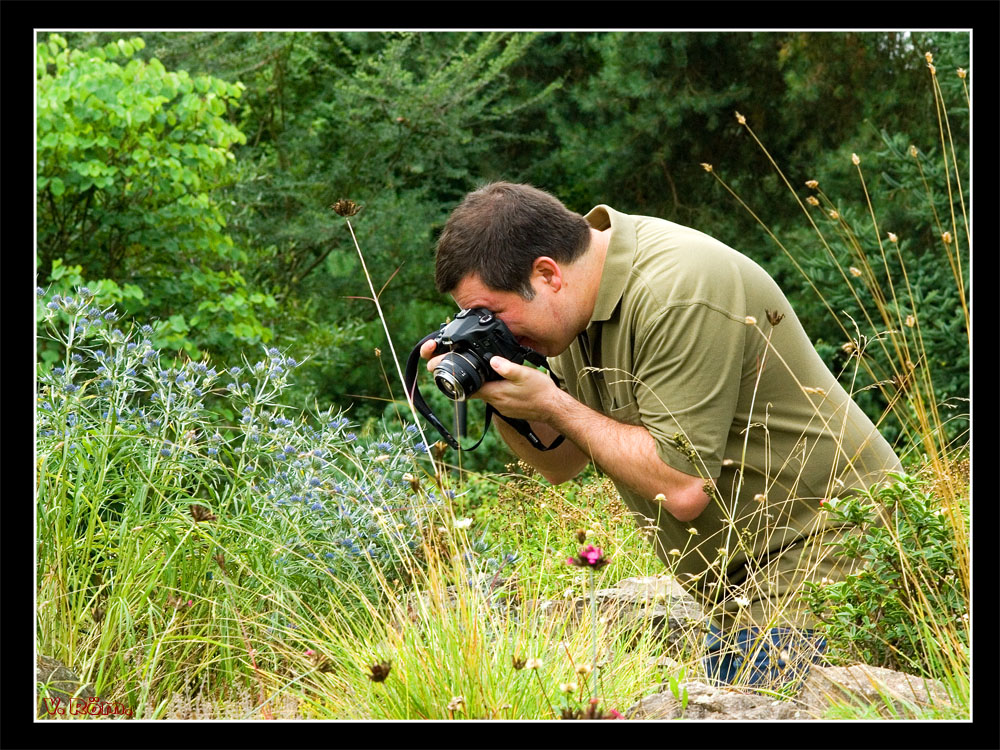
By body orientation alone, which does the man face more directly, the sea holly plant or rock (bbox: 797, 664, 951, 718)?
the sea holly plant

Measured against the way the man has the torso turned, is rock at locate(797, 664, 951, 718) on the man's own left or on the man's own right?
on the man's own left

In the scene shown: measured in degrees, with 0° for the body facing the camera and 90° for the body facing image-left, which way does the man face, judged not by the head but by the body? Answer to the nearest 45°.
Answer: approximately 90°

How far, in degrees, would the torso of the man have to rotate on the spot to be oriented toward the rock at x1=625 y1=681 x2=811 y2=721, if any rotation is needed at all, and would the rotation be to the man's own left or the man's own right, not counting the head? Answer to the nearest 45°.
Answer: approximately 90° to the man's own left

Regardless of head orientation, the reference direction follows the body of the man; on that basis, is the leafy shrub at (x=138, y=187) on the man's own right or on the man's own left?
on the man's own right
